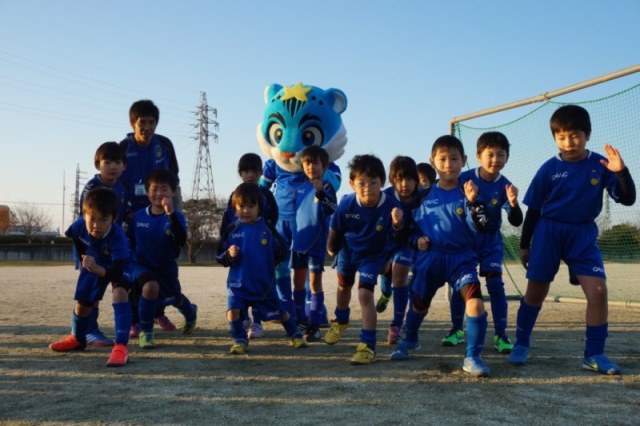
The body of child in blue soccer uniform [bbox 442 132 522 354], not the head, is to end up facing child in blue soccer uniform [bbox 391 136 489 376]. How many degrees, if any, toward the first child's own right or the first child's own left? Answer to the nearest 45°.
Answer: approximately 45° to the first child's own right

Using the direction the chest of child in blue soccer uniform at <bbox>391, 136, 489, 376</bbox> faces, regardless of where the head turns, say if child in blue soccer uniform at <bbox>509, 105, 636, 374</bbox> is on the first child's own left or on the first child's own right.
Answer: on the first child's own left

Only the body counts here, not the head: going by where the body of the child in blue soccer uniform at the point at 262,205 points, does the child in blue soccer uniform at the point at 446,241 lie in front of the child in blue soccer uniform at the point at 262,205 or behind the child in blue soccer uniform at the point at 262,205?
in front

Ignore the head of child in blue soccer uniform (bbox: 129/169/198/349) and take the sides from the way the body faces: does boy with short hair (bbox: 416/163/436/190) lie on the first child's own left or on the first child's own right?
on the first child's own left

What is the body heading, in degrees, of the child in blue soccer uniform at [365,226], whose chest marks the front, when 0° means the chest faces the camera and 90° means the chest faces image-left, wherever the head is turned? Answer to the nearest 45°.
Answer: approximately 0°

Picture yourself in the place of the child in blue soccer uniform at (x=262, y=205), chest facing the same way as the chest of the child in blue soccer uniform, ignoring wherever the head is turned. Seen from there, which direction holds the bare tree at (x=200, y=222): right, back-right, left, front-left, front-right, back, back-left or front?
back

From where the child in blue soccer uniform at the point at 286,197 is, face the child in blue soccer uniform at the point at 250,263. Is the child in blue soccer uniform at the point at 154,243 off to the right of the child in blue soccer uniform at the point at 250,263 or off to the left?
right
